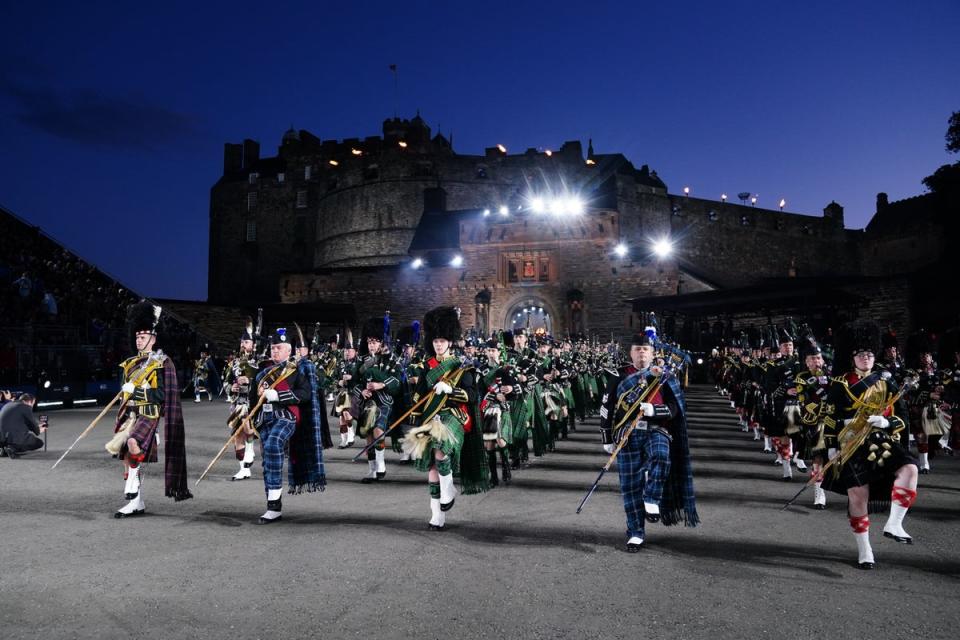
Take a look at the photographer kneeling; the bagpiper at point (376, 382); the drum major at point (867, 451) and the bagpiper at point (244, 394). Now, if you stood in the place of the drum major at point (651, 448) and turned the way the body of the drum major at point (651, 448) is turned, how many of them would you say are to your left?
1

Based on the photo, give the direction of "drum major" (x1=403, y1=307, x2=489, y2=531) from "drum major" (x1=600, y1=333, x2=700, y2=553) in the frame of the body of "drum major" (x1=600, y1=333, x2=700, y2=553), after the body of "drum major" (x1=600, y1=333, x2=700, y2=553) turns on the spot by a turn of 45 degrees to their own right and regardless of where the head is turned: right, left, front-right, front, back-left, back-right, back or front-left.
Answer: front-right

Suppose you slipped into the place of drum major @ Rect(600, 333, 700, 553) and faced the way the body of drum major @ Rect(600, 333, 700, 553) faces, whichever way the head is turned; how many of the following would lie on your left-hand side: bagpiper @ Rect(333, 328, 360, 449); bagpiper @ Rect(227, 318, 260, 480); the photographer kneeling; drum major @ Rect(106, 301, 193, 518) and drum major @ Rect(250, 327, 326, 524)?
0

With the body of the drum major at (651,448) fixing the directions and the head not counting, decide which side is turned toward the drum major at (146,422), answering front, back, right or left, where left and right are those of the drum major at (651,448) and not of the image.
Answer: right

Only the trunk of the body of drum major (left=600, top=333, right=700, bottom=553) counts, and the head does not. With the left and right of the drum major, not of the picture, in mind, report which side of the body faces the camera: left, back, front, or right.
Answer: front

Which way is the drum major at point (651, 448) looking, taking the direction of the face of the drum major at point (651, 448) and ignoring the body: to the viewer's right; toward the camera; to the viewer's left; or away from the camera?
toward the camera

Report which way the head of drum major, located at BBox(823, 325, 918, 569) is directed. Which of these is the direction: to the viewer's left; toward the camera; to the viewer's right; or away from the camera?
toward the camera

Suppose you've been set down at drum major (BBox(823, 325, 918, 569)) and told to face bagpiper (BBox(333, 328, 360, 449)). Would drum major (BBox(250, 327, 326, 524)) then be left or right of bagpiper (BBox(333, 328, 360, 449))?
left

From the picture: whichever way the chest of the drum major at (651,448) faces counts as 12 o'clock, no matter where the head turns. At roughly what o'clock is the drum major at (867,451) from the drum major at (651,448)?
the drum major at (867,451) is roughly at 9 o'clock from the drum major at (651,448).

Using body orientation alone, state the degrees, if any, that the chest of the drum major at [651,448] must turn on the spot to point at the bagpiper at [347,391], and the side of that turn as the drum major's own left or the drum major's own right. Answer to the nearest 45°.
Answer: approximately 135° to the drum major's own right

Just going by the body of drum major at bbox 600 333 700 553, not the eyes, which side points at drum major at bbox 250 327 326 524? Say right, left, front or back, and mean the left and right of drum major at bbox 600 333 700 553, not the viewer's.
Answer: right

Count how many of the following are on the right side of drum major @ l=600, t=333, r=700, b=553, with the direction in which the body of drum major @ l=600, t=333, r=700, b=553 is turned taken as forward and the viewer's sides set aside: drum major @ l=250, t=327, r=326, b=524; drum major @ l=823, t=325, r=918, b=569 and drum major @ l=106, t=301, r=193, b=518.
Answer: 2

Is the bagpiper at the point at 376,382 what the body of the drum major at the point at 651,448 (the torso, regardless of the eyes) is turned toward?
no

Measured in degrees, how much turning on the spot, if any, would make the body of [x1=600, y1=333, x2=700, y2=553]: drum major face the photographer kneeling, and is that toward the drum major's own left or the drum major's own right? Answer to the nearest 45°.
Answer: approximately 90° to the drum major's own right
